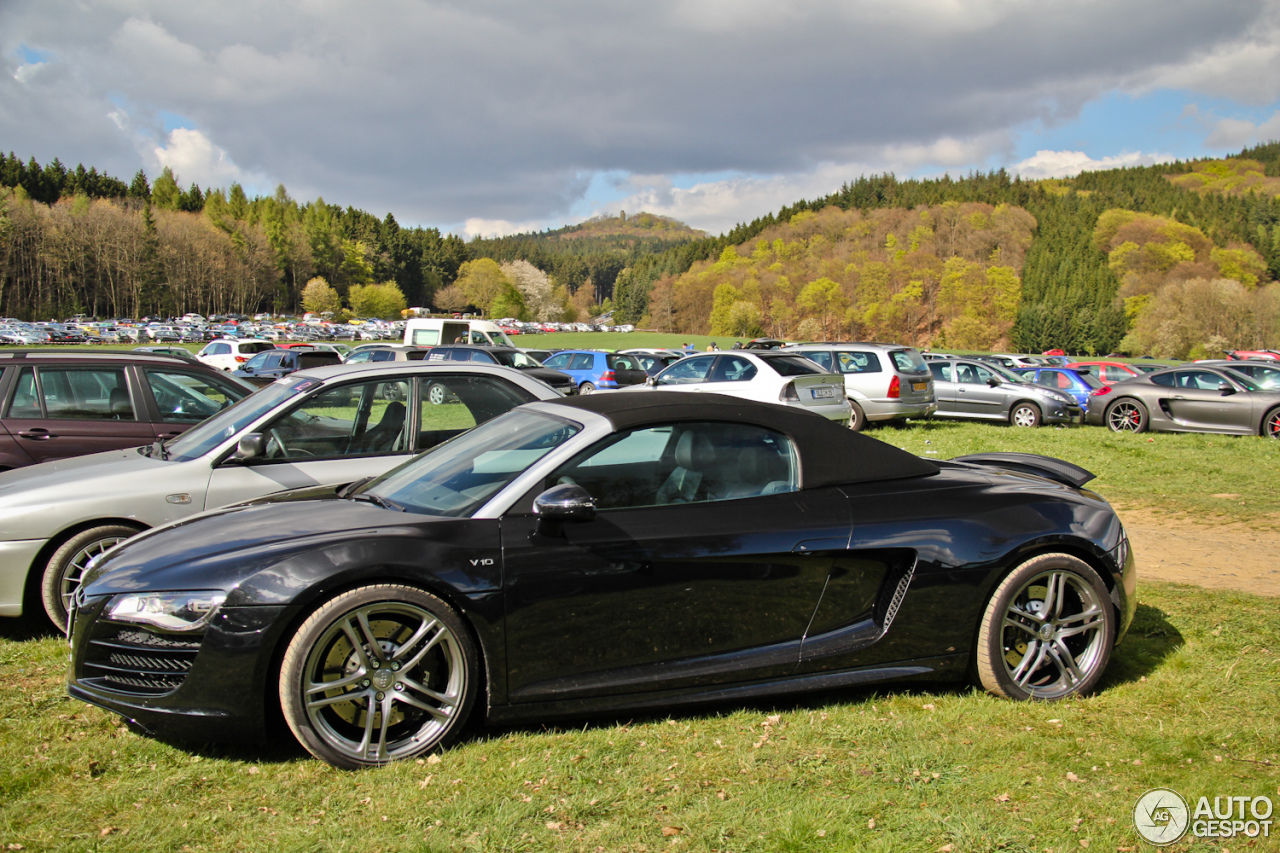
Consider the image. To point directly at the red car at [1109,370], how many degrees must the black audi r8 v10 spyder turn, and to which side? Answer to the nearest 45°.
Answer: approximately 135° to its right

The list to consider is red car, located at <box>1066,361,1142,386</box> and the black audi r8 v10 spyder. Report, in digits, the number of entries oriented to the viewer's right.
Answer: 1

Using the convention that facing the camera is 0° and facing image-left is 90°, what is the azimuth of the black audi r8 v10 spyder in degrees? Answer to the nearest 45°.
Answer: approximately 90°

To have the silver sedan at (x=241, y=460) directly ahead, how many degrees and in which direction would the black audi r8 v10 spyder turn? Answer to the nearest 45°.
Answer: approximately 45° to its right

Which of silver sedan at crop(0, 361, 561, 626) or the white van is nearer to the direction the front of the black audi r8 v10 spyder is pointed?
the silver sedan

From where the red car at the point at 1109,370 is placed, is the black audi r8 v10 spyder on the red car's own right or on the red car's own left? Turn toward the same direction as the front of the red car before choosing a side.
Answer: on the red car's own right

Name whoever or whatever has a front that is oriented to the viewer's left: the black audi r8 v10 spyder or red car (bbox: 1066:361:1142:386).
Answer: the black audi r8 v10 spyder

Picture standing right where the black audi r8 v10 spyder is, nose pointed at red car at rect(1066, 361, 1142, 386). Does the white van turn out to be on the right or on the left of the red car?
left

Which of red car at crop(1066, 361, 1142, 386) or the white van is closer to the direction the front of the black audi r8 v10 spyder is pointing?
the white van

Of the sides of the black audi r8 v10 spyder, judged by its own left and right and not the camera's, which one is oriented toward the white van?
right
